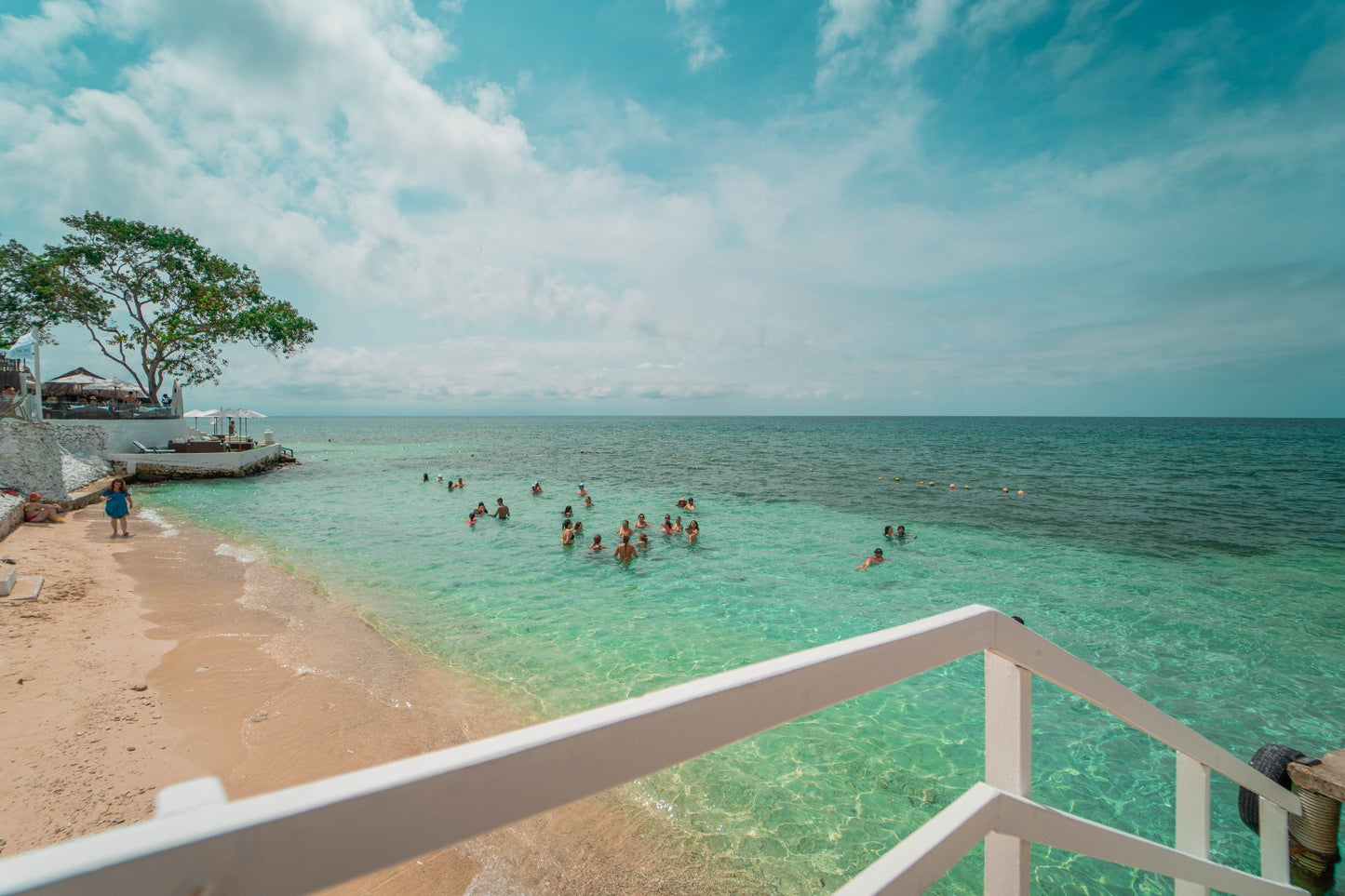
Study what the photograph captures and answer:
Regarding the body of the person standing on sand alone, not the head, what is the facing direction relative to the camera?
toward the camera

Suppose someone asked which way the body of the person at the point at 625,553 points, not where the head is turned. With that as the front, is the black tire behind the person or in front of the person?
behind

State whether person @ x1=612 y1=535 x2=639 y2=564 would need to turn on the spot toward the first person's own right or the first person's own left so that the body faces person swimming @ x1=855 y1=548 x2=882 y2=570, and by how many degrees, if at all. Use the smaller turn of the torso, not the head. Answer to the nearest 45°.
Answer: approximately 90° to the first person's own right

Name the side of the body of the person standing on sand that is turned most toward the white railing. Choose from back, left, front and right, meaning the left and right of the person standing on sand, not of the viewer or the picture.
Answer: front

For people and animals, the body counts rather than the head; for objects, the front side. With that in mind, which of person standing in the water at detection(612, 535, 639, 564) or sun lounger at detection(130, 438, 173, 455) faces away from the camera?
the person standing in the water

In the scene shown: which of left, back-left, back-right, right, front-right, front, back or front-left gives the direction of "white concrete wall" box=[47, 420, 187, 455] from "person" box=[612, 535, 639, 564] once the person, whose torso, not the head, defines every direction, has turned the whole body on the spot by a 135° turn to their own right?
back

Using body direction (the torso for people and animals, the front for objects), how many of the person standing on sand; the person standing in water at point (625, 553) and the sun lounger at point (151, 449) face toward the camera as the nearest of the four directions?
1

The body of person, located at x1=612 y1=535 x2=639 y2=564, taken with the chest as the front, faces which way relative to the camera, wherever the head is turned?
away from the camera

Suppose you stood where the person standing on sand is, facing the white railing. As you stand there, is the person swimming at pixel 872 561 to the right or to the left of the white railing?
left

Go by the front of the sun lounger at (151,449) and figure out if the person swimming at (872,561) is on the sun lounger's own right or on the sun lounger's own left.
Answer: on the sun lounger's own right

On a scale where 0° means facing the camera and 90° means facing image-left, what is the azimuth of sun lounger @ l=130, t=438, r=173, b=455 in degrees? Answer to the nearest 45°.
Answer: approximately 270°

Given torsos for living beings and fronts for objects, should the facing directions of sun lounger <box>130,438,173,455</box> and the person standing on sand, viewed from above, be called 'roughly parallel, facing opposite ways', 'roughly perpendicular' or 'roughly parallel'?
roughly perpendicular

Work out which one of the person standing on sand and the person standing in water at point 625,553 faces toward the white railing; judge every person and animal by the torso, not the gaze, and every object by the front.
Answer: the person standing on sand

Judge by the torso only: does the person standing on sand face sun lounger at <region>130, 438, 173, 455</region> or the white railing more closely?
the white railing

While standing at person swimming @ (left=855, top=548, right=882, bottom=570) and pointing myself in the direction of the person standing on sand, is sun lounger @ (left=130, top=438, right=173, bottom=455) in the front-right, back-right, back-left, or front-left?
front-right
